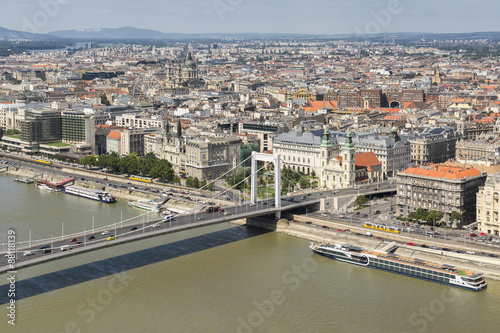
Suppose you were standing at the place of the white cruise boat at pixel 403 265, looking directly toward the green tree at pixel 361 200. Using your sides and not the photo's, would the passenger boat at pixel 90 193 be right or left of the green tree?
left

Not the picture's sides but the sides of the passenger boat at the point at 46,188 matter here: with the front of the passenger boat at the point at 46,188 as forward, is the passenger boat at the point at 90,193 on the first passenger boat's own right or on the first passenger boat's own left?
on the first passenger boat's own left

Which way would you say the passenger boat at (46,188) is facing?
to the viewer's left

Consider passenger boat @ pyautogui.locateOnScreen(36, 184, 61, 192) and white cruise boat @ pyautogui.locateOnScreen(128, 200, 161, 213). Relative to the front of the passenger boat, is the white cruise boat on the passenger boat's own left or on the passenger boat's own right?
on the passenger boat's own left

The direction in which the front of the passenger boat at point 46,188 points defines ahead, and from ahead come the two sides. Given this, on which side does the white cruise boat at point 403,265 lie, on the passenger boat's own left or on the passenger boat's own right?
on the passenger boat's own left
